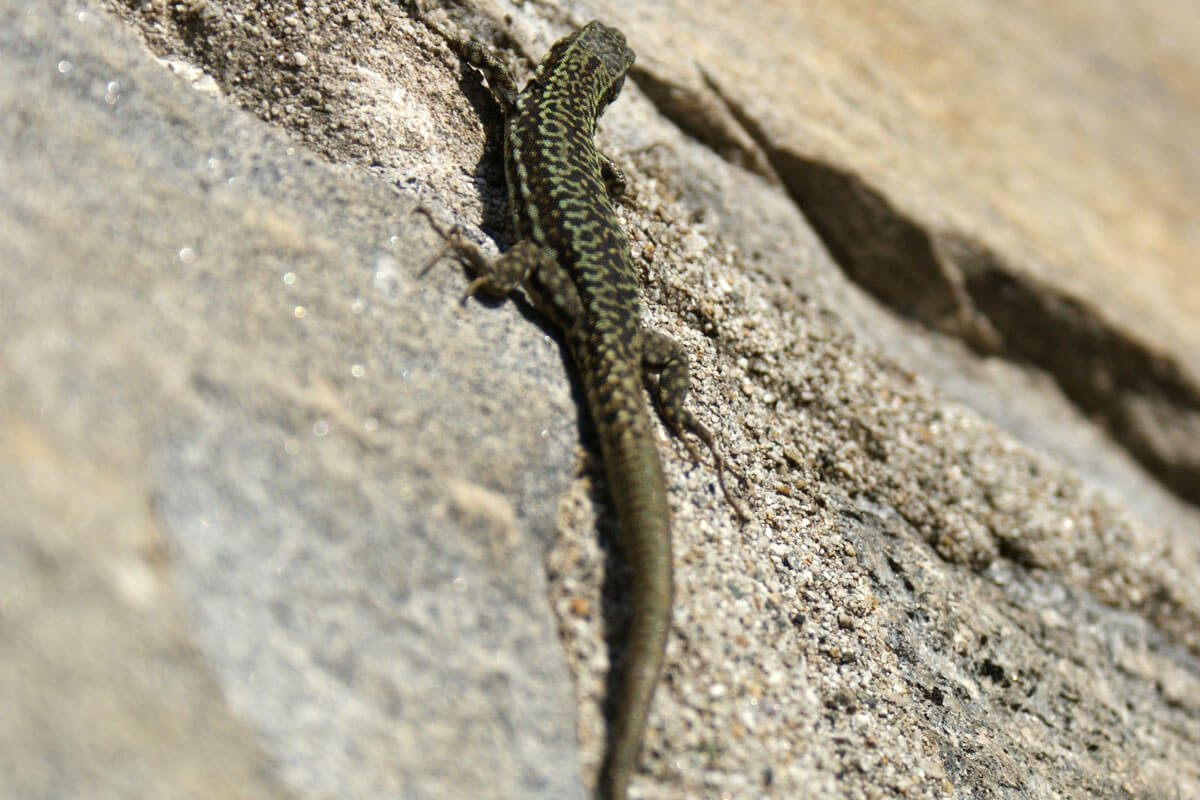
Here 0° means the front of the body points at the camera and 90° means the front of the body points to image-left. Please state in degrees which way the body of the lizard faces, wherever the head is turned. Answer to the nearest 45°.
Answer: approximately 180°
